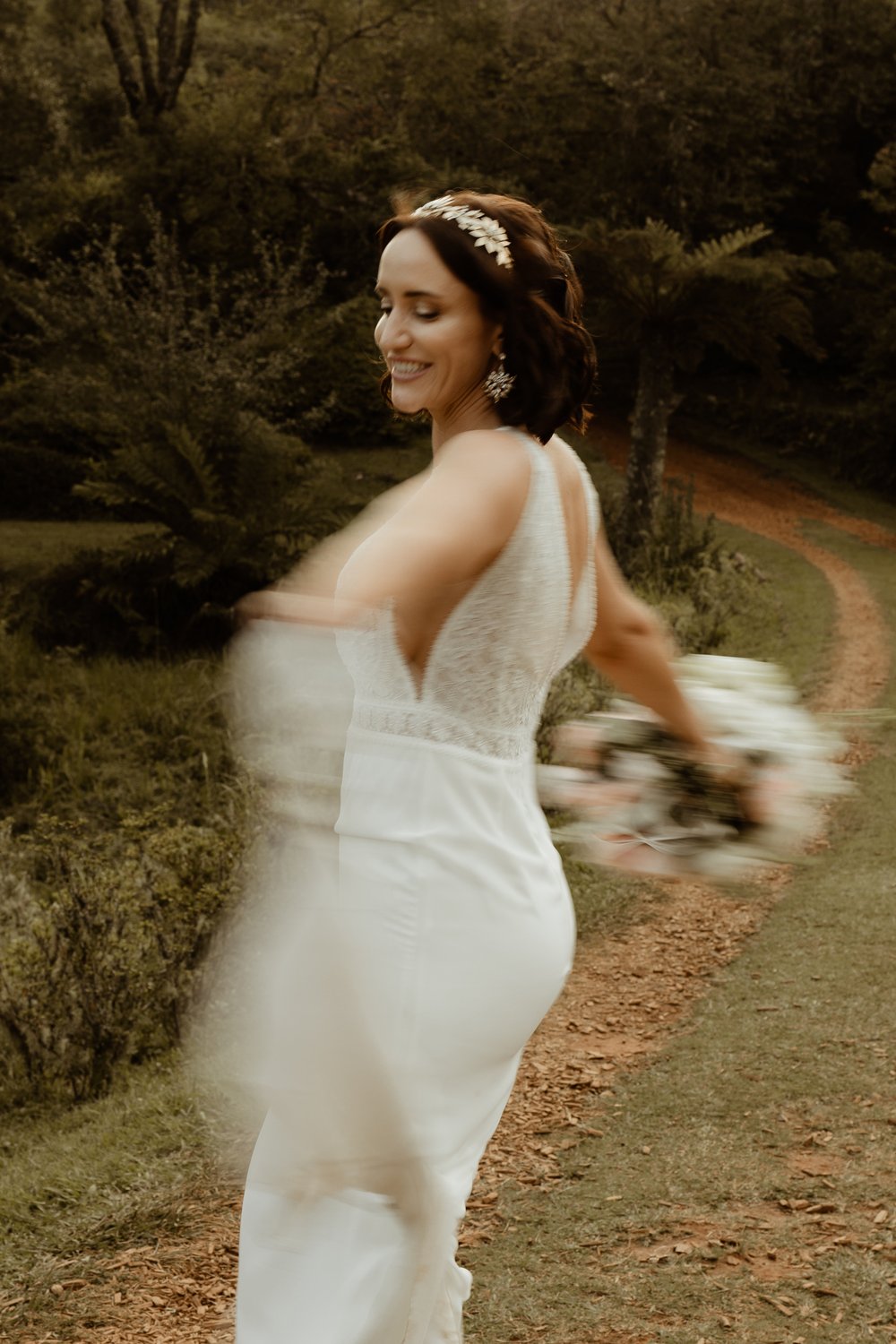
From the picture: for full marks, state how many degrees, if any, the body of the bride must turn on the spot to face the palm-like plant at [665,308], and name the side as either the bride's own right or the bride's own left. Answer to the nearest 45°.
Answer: approximately 90° to the bride's own right
